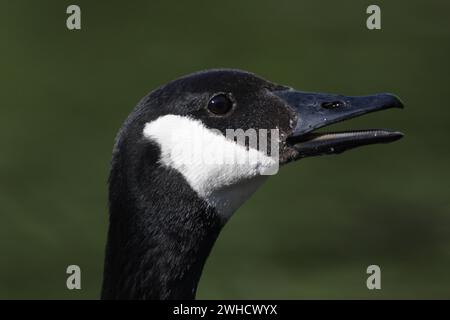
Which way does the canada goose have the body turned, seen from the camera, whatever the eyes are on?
to the viewer's right
